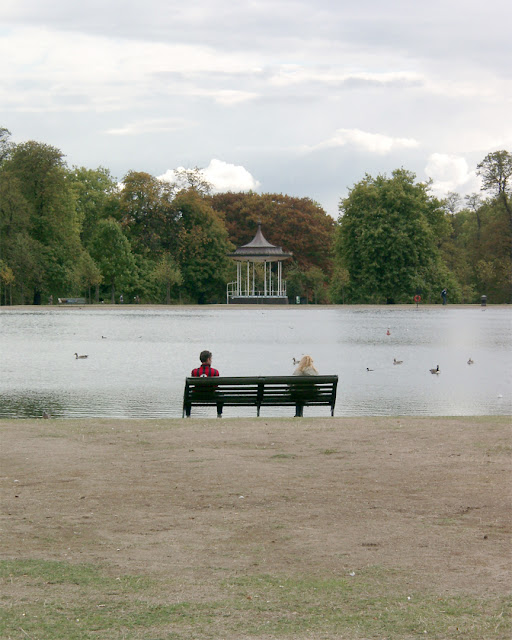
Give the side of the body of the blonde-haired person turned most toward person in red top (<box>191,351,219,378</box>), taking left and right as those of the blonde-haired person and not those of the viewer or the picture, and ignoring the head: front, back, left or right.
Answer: left

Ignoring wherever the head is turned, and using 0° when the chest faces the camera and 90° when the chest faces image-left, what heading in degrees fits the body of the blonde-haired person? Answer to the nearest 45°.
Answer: approximately 180°

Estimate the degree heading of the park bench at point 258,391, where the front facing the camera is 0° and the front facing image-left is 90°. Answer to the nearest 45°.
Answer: approximately 180°
